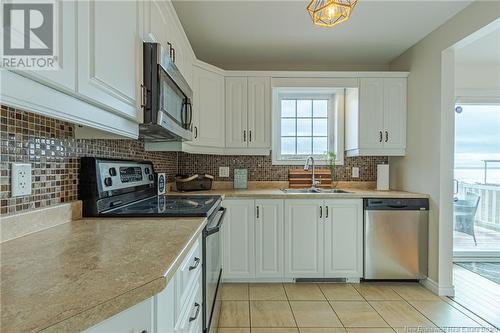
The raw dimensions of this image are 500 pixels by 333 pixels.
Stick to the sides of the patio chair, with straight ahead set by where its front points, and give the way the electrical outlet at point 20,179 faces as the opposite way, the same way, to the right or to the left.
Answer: the opposite way

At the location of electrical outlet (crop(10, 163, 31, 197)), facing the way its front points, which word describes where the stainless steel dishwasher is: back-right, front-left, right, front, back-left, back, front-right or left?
front-left

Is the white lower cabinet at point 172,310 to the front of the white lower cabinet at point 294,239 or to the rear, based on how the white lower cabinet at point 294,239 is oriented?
to the front

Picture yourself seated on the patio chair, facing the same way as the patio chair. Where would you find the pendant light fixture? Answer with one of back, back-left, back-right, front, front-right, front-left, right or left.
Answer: front-left

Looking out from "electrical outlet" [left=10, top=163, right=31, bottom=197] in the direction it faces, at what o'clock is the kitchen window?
The kitchen window is roughly at 10 o'clock from the electrical outlet.

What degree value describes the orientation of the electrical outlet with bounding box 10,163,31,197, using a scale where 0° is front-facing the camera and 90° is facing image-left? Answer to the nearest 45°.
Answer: approximately 315°

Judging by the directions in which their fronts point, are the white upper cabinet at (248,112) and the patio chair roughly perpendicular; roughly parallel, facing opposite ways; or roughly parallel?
roughly perpendicular

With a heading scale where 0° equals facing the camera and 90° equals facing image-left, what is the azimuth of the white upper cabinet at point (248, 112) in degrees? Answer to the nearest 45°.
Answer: approximately 0°

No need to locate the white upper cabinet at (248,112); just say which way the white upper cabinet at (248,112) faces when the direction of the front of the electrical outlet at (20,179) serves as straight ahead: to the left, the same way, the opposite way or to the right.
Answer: to the right

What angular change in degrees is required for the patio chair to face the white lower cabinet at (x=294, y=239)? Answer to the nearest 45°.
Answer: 0° — it already faces it

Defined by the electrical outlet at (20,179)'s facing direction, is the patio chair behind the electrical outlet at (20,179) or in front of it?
in front

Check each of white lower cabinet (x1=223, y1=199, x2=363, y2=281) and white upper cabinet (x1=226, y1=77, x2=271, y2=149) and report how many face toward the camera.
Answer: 2

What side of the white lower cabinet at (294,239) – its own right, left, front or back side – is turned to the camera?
front

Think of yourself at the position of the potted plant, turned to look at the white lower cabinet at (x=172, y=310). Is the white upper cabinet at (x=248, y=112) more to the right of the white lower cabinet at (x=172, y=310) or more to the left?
right

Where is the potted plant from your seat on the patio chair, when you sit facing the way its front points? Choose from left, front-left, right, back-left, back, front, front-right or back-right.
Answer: front
